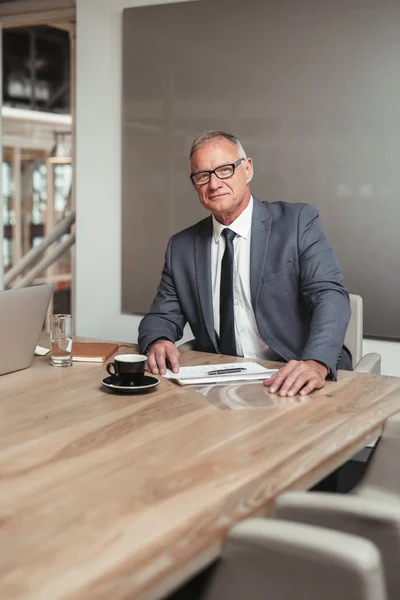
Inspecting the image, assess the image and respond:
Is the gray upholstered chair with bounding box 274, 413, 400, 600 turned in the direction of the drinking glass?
yes

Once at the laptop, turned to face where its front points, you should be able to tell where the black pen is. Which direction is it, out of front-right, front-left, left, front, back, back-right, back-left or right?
back-right

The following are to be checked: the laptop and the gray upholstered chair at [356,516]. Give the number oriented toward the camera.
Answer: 0

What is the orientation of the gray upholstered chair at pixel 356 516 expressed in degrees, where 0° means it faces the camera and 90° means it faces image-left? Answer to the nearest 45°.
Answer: approximately 135°

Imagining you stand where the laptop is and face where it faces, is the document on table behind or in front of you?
behind
